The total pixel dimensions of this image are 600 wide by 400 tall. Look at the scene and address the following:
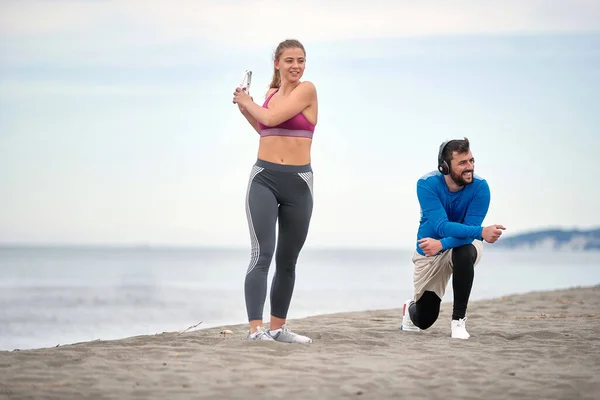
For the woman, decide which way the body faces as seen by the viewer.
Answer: toward the camera

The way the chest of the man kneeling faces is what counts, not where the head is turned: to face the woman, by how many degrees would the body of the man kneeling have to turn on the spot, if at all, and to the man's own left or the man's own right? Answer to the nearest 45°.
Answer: approximately 90° to the man's own right

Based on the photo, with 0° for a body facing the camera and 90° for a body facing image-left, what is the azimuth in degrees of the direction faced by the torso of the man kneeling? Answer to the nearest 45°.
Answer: approximately 315°

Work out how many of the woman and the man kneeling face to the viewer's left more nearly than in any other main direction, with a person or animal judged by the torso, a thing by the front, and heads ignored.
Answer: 0

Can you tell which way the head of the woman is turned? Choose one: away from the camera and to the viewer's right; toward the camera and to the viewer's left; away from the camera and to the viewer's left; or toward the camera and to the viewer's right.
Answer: toward the camera and to the viewer's right

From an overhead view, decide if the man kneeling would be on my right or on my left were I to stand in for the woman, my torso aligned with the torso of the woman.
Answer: on my left
